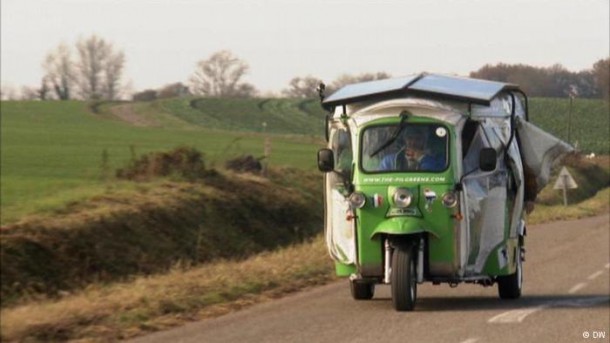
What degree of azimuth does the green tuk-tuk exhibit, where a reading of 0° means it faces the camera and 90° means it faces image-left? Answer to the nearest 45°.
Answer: approximately 0°

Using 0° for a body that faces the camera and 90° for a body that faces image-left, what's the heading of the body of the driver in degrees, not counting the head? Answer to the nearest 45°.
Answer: approximately 0°
